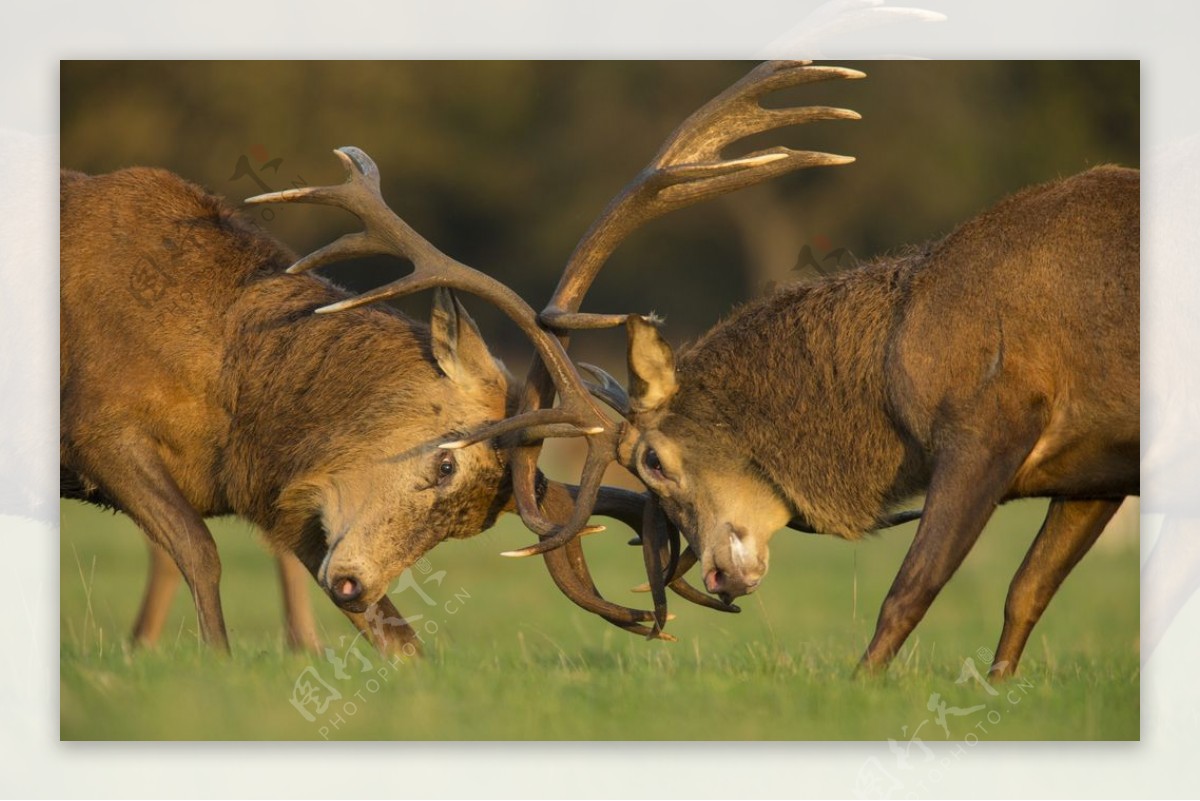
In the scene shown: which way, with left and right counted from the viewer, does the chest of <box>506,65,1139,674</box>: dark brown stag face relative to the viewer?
facing to the left of the viewer
